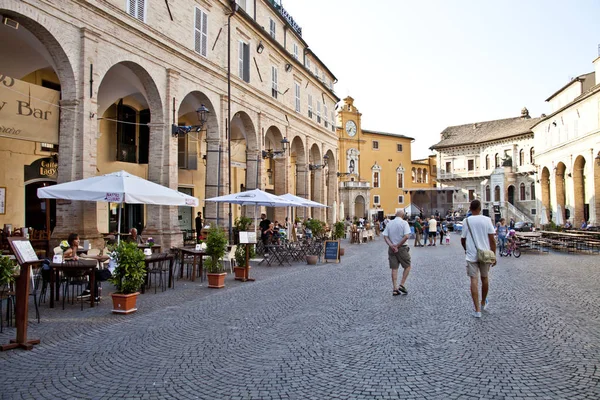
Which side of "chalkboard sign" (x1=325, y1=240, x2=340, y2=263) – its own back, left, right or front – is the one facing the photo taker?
front

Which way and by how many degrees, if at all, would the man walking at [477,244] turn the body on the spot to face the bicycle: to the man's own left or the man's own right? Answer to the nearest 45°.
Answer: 0° — they already face it

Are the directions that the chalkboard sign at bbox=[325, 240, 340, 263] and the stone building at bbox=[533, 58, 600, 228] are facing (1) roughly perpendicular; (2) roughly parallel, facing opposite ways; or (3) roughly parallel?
roughly perpendicular

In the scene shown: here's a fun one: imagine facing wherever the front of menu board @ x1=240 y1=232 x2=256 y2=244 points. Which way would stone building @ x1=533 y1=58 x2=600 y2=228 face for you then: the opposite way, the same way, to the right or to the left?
to the right

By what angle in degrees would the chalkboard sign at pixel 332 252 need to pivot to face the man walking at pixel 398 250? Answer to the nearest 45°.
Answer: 0° — it already faces them

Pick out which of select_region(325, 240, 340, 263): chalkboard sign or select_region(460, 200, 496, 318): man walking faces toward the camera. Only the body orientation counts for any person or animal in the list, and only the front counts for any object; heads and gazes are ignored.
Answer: the chalkboard sign

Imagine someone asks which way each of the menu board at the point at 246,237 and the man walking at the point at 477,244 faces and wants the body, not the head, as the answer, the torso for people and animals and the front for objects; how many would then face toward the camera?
1

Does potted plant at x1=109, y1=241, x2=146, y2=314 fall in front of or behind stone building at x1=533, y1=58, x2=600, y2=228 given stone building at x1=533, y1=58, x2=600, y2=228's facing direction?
in front

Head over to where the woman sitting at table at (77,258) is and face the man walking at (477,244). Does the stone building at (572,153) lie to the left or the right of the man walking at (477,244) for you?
left

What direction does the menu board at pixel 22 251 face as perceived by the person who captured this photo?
facing the viewer and to the right of the viewer

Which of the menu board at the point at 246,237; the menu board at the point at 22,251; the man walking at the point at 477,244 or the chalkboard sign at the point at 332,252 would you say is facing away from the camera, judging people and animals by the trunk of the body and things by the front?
the man walking

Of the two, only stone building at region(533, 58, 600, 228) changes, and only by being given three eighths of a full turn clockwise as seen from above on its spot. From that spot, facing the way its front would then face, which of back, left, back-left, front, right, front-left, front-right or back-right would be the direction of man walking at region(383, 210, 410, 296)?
back

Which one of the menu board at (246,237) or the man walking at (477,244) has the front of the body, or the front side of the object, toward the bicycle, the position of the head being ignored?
the man walking

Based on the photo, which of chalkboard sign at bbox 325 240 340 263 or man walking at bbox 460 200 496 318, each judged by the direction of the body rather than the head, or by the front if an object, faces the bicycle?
the man walking

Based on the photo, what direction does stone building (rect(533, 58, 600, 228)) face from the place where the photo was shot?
facing the viewer and to the left of the viewer

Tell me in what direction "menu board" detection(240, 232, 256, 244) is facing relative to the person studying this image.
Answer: facing the viewer

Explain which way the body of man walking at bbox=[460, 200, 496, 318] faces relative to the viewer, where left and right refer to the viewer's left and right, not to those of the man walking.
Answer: facing away from the viewer

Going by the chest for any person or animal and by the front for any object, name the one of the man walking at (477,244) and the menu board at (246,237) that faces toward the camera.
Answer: the menu board
